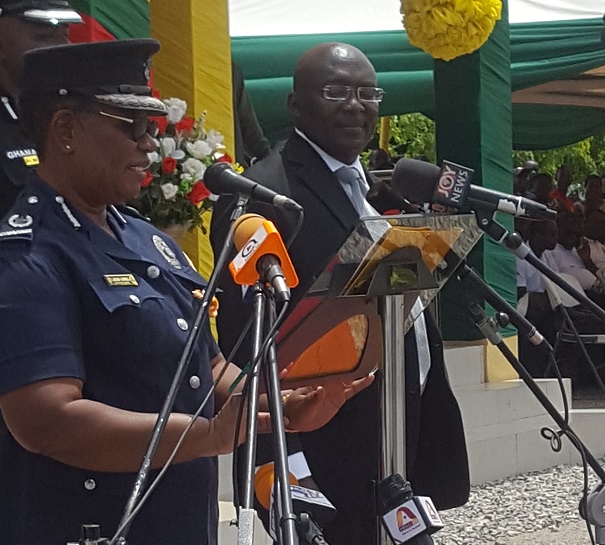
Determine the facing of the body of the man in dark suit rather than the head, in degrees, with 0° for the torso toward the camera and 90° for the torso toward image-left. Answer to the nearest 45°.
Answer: approximately 315°

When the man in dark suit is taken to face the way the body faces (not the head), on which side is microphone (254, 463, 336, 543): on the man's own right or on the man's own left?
on the man's own right

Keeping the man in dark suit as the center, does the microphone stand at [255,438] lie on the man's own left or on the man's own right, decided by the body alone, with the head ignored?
on the man's own right

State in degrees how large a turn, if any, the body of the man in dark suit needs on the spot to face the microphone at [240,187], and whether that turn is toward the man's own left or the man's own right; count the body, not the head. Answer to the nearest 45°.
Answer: approximately 45° to the man's own right

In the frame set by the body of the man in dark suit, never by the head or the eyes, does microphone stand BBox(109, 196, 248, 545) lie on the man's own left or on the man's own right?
on the man's own right

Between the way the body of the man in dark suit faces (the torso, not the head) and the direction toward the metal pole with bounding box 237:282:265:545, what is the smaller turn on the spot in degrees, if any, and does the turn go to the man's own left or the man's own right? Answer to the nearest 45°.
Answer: approximately 45° to the man's own right
